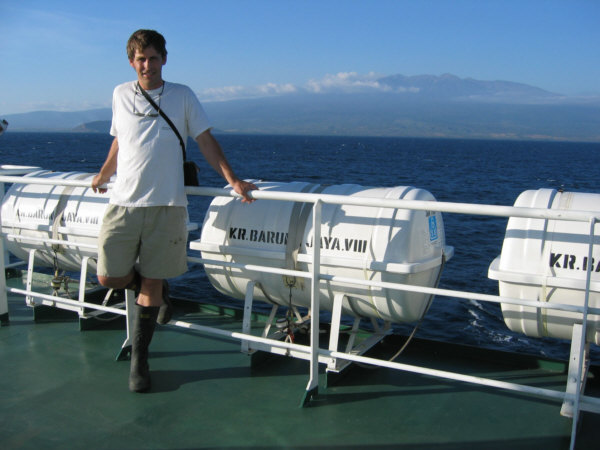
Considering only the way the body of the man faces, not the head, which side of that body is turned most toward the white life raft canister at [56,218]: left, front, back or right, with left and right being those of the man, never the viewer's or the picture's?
back

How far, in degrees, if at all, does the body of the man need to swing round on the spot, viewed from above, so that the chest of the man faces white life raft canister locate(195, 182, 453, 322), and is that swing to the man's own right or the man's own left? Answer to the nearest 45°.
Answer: approximately 90° to the man's own left

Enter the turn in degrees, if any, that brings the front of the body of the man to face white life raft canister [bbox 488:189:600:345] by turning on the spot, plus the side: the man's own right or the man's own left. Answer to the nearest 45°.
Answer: approximately 90° to the man's own left
